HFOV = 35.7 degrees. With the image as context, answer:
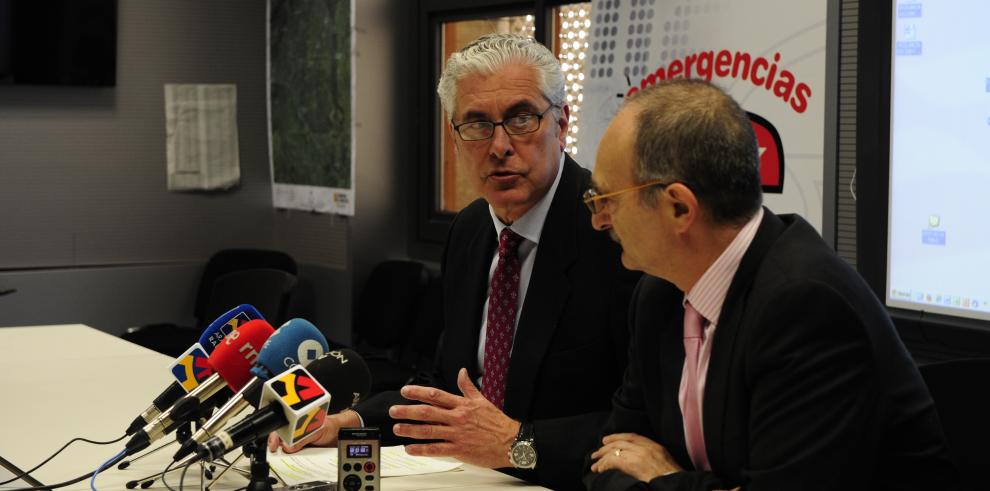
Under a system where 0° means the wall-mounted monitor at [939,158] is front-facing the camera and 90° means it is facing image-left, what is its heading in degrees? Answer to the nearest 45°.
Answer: approximately 45°

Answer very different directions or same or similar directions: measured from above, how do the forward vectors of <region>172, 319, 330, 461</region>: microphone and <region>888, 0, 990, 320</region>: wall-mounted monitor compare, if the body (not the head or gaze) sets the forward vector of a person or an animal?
very different directions

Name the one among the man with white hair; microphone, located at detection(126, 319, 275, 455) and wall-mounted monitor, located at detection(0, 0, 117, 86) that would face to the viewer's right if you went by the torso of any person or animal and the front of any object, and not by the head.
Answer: the microphone

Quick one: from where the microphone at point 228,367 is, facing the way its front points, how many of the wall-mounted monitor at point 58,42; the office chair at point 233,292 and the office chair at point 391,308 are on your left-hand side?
3

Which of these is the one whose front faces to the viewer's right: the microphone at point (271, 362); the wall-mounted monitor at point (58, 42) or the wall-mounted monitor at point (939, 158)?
the microphone

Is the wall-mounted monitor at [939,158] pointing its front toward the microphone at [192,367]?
yes

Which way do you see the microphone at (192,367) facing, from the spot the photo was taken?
facing to the right of the viewer

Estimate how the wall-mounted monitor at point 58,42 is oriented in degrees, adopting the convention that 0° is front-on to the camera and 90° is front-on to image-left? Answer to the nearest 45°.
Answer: approximately 0°

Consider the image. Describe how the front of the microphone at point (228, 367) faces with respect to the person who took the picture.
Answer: facing to the right of the viewer

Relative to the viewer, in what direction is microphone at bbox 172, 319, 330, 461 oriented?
to the viewer's right

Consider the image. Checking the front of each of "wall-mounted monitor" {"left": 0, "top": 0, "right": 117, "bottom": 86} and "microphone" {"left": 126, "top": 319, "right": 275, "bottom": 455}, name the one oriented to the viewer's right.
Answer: the microphone

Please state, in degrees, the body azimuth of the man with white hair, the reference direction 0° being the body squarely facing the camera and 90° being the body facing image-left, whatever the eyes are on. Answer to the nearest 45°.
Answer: approximately 45°

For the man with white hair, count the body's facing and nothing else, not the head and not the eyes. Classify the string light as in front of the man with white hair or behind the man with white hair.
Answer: behind
